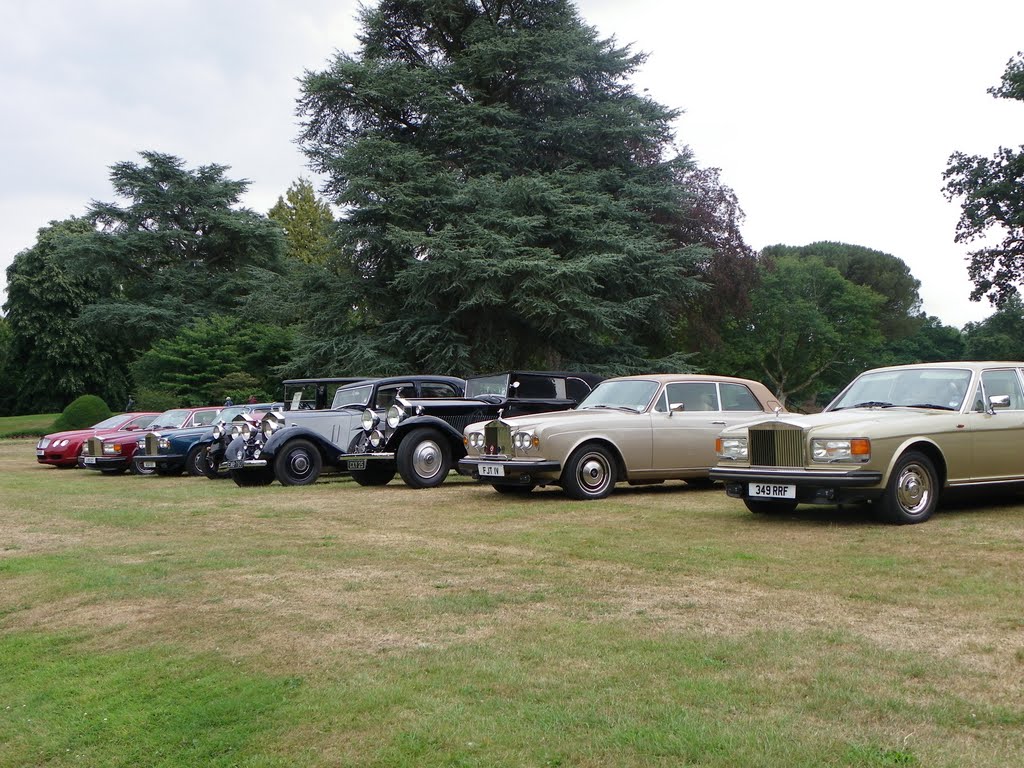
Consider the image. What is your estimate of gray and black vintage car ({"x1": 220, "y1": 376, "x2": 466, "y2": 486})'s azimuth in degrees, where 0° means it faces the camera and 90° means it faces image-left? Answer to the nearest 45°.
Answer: approximately 45°

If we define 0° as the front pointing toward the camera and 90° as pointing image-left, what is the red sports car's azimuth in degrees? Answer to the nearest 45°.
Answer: approximately 45°

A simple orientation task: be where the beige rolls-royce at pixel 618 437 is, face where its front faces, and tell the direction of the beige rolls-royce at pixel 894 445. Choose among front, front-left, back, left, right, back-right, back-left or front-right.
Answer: left

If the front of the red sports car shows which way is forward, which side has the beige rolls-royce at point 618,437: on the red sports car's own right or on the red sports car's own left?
on the red sports car's own left

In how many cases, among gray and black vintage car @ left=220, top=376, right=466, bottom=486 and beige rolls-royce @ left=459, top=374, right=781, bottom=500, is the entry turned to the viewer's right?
0

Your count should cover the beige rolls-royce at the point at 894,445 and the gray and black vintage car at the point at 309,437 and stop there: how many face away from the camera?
0

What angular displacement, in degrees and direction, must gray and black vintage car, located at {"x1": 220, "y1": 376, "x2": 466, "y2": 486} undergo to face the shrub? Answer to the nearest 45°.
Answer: approximately 135° to its right

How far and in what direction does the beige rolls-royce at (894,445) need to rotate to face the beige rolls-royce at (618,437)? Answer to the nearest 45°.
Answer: approximately 90° to its right

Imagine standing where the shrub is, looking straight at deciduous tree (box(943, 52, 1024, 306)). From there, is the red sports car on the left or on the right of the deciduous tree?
right

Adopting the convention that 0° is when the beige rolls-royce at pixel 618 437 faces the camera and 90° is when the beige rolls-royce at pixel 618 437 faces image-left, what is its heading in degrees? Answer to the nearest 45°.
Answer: approximately 45°

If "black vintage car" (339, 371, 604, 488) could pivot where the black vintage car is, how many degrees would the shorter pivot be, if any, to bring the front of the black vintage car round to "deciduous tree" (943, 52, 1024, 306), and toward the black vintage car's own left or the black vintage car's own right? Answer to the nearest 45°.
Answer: approximately 180°

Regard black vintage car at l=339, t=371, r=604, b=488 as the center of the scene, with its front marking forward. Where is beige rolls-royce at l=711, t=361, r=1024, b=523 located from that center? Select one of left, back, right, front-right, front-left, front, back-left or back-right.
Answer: left

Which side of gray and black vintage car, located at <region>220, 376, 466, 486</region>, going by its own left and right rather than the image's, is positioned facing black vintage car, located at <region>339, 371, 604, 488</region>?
left

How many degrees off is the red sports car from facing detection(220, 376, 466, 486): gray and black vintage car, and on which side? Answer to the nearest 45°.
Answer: approximately 45° to its left
